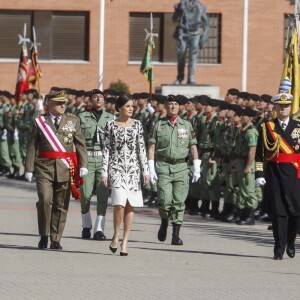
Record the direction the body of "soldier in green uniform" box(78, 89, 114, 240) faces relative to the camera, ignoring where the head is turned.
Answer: toward the camera

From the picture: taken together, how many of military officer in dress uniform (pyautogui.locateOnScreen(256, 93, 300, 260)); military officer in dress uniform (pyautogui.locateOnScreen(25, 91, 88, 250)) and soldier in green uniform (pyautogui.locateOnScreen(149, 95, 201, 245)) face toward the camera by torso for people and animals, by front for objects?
3

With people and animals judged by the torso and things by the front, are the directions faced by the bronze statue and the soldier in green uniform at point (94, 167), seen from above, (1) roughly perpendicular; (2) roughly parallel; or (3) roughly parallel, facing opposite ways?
roughly parallel

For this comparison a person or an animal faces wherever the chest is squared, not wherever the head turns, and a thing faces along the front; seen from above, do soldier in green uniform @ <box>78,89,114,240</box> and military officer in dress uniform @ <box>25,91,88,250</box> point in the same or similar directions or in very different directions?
same or similar directions

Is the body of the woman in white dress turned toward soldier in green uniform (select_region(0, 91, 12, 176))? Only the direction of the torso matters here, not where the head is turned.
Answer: no

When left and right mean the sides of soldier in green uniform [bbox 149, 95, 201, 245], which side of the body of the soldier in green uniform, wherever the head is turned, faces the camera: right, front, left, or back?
front

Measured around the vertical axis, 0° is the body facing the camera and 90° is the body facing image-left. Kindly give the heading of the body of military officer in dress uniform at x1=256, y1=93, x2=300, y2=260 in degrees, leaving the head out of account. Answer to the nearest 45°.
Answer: approximately 0°

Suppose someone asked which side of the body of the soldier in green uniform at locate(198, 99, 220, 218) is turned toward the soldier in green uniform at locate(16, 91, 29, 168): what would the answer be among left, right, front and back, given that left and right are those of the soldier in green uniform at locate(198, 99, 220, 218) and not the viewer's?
right

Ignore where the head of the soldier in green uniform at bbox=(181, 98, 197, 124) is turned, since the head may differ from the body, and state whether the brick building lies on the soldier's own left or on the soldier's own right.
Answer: on the soldier's own right
